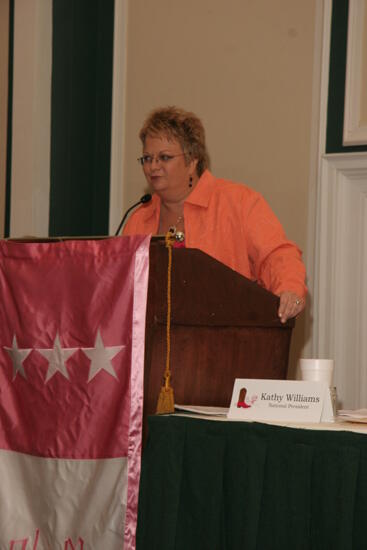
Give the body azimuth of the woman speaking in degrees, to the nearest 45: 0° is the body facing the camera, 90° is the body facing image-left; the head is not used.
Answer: approximately 45°

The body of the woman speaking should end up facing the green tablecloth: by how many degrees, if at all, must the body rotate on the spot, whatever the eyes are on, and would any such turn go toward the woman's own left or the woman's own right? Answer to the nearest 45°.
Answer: approximately 45° to the woman's own left

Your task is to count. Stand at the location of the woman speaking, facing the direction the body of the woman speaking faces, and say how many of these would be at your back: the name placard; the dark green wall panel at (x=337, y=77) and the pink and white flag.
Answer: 1

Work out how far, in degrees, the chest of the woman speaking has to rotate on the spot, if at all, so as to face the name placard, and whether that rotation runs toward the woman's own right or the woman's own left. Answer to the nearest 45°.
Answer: approximately 45° to the woman's own left

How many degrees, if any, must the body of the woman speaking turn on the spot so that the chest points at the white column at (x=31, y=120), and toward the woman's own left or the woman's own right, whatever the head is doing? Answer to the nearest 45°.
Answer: approximately 90° to the woman's own right

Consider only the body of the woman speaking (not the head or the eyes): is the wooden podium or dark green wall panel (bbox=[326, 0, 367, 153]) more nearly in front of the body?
the wooden podium

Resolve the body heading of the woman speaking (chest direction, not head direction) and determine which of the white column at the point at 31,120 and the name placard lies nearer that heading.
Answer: the name placard
